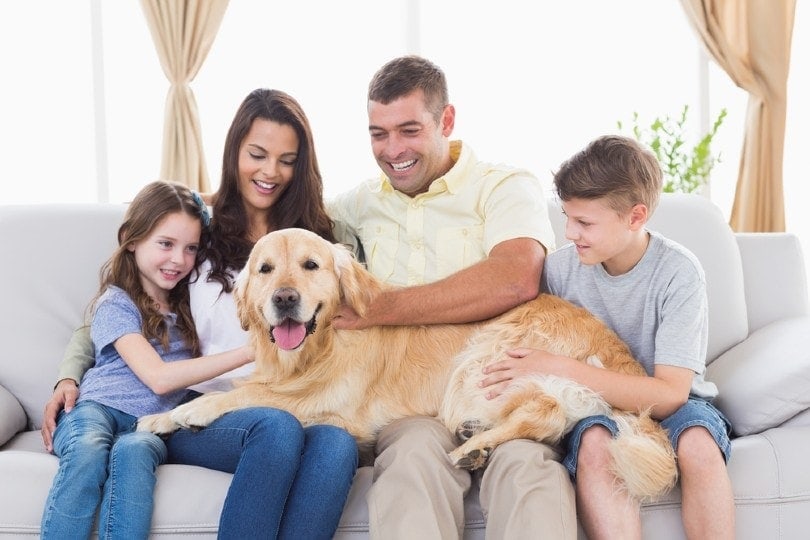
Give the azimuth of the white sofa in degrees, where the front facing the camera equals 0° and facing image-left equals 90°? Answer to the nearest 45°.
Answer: approximately 0°

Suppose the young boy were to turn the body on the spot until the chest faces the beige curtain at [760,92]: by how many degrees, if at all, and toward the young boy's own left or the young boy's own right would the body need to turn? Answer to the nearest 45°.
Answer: approximately 135° to the young boy's own right

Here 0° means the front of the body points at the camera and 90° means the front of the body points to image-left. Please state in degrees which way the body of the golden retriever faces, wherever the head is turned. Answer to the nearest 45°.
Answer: approximately 90°

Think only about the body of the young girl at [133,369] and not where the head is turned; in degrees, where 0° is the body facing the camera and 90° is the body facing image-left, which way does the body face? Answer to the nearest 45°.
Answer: approximately 315°

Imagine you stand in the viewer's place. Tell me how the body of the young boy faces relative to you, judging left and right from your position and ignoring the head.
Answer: facing the viewer and to the left of the viewer

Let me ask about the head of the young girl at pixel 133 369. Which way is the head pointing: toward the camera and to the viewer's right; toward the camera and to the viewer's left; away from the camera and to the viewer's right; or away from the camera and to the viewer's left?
toward the camera and to the viewer's right

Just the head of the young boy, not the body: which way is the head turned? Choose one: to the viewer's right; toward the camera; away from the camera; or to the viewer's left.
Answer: to the viewer's left

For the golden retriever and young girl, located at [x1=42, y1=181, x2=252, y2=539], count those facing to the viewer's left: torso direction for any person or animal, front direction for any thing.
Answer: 1

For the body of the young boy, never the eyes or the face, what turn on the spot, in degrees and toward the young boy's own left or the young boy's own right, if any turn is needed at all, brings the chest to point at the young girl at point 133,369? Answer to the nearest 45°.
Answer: approximately 45° to the young boy's own right

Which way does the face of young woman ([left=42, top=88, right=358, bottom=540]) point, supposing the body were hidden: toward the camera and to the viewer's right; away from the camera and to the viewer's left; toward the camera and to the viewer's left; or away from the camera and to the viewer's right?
toward the camera and to the viewer's right

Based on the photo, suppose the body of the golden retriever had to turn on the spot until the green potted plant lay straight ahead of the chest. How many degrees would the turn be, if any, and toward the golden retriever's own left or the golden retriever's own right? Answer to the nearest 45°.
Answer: approximately 135° to the golden retriever's own right

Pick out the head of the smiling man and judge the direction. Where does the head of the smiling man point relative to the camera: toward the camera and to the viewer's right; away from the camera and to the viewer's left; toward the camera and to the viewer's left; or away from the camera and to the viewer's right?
toward the camera and to the viewer's left

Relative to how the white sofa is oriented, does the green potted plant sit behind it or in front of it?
behind

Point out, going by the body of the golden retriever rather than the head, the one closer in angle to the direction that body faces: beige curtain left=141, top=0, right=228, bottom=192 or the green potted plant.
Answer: the beige curtain

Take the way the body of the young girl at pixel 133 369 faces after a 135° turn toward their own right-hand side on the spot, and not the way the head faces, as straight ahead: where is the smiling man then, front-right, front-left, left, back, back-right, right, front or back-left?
back
